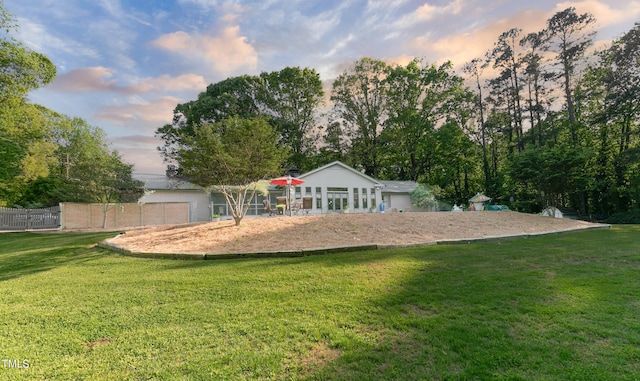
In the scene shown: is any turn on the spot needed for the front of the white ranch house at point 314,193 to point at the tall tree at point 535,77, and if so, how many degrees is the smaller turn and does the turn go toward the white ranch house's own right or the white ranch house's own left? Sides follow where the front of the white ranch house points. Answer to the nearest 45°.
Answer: approximately 90° to the white ranch house's own left

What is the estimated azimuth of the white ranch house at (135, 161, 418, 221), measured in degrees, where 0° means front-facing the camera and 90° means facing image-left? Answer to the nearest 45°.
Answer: approximately 0°

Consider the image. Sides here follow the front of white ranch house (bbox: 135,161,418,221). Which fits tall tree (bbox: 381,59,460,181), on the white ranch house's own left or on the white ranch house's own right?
on the white ranch house's own left
